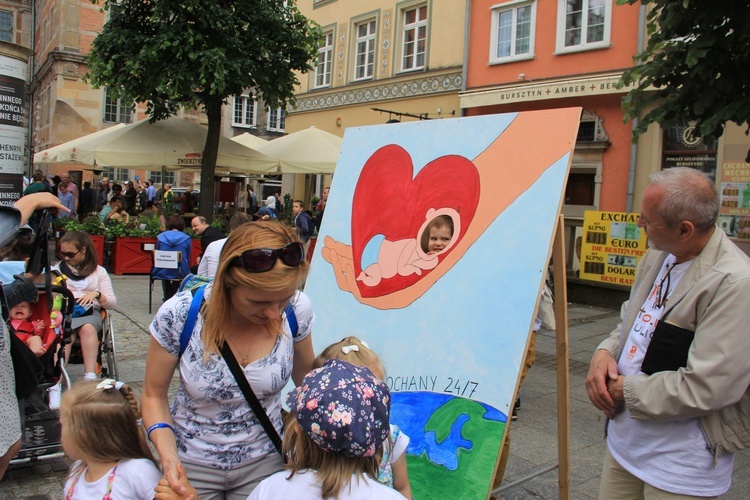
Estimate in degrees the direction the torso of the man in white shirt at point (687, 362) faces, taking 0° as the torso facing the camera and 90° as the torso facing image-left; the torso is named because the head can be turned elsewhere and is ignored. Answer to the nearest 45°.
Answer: approximately 45°

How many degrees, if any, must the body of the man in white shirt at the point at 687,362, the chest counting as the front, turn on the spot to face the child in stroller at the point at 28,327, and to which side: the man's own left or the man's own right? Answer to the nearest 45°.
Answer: approximately 45° to the man's own right

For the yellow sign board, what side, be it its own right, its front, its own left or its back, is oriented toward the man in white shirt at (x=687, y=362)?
front

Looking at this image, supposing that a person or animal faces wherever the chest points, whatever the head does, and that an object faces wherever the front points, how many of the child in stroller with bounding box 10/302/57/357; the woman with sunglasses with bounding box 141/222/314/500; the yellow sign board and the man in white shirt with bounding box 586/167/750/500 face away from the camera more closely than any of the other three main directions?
0

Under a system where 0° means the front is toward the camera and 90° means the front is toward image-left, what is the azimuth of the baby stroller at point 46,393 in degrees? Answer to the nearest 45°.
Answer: approximately 315°

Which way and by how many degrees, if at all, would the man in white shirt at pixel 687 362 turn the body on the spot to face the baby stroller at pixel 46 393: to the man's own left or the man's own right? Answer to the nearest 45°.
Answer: approximately 45° to the man's own right

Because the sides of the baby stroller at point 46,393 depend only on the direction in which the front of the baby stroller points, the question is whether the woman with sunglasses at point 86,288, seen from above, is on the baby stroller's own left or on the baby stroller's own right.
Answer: on the baby stroller's own left

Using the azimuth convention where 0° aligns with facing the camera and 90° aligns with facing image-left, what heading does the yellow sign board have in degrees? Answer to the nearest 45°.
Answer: approximately 0°

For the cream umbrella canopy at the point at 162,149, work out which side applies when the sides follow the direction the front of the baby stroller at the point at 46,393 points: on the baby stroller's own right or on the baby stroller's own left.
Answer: on the baby stroller's own left

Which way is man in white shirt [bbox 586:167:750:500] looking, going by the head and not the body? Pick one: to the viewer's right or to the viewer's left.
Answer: to the viewer's left

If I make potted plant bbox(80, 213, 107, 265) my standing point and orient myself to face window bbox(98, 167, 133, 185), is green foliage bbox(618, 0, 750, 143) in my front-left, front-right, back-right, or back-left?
back-right

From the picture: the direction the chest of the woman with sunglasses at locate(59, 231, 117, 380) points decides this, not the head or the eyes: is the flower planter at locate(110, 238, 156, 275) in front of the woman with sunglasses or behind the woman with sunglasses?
behind

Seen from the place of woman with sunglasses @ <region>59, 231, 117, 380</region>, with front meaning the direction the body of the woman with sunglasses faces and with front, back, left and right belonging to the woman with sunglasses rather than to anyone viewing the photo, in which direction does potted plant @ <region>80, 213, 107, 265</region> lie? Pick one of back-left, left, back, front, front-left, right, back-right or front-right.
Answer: back-right
